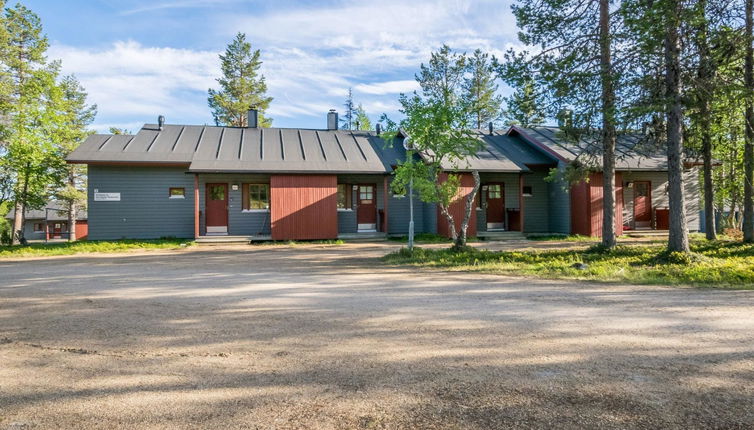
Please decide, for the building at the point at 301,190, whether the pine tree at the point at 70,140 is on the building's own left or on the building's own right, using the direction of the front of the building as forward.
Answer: on the building's own right

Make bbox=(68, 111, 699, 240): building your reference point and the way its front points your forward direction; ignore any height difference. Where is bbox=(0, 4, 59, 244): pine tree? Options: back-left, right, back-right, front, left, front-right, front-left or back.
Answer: right

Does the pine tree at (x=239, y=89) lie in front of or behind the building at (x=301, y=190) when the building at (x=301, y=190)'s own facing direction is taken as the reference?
behind

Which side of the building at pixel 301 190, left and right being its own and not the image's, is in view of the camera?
front
